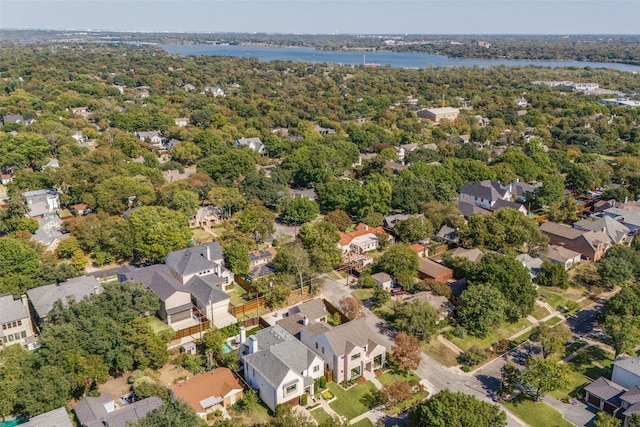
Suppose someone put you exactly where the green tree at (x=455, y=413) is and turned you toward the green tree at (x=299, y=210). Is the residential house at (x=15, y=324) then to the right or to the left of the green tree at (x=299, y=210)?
left

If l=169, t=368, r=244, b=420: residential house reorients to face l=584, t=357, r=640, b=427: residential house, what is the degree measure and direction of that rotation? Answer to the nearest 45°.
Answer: approximately 45° to its left

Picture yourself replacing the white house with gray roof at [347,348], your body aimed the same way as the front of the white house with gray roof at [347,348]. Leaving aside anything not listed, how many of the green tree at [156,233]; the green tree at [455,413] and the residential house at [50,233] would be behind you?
2

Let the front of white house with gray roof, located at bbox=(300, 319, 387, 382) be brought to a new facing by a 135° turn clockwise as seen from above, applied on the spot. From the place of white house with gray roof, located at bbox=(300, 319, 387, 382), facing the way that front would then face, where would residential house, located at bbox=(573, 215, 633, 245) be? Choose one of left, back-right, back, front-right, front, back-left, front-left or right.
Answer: back-right

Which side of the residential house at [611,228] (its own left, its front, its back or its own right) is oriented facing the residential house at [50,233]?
right

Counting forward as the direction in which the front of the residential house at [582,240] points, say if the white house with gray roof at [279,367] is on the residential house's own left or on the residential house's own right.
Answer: on the residential house's own right

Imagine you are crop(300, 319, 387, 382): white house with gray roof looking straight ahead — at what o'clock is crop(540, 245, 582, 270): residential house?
The residential house is roughly at 9 o'clock from the white house with gray roof.

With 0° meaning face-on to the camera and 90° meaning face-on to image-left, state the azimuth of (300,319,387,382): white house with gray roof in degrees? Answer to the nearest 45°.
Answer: approximately 315°

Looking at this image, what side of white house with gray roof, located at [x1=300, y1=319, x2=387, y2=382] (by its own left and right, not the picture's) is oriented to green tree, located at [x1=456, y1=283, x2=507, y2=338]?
left

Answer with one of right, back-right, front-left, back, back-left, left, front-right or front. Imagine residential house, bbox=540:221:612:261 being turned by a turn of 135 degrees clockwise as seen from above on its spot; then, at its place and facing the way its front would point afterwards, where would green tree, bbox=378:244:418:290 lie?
front-left

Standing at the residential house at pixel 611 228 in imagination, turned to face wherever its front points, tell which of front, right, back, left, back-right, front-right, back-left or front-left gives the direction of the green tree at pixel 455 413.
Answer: front-right

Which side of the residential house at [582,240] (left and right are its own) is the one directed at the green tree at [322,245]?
right

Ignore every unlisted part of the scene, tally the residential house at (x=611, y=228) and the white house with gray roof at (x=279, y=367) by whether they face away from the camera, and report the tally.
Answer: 0

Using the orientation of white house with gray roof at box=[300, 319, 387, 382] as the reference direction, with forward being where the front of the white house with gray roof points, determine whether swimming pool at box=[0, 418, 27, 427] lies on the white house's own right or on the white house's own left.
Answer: on the white house's own right

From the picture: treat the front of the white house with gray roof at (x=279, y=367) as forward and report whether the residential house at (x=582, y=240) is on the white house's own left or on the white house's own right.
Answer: on the white house's own left
